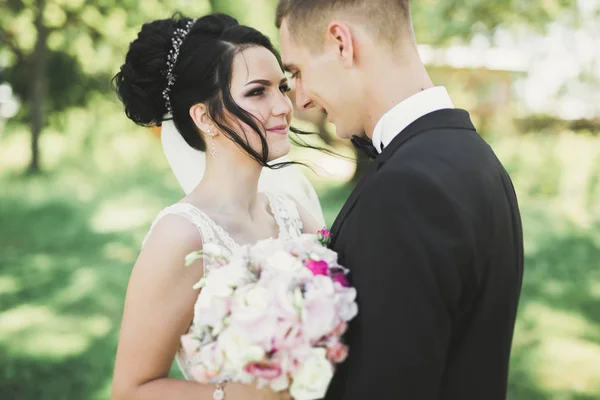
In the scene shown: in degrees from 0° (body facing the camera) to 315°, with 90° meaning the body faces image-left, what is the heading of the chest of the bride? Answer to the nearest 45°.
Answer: approximately 315°

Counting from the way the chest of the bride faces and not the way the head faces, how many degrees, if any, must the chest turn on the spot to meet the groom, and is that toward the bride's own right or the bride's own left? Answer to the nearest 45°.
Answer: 0° — they already face them

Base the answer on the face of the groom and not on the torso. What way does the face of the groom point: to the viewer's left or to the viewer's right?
to the viewer's left
